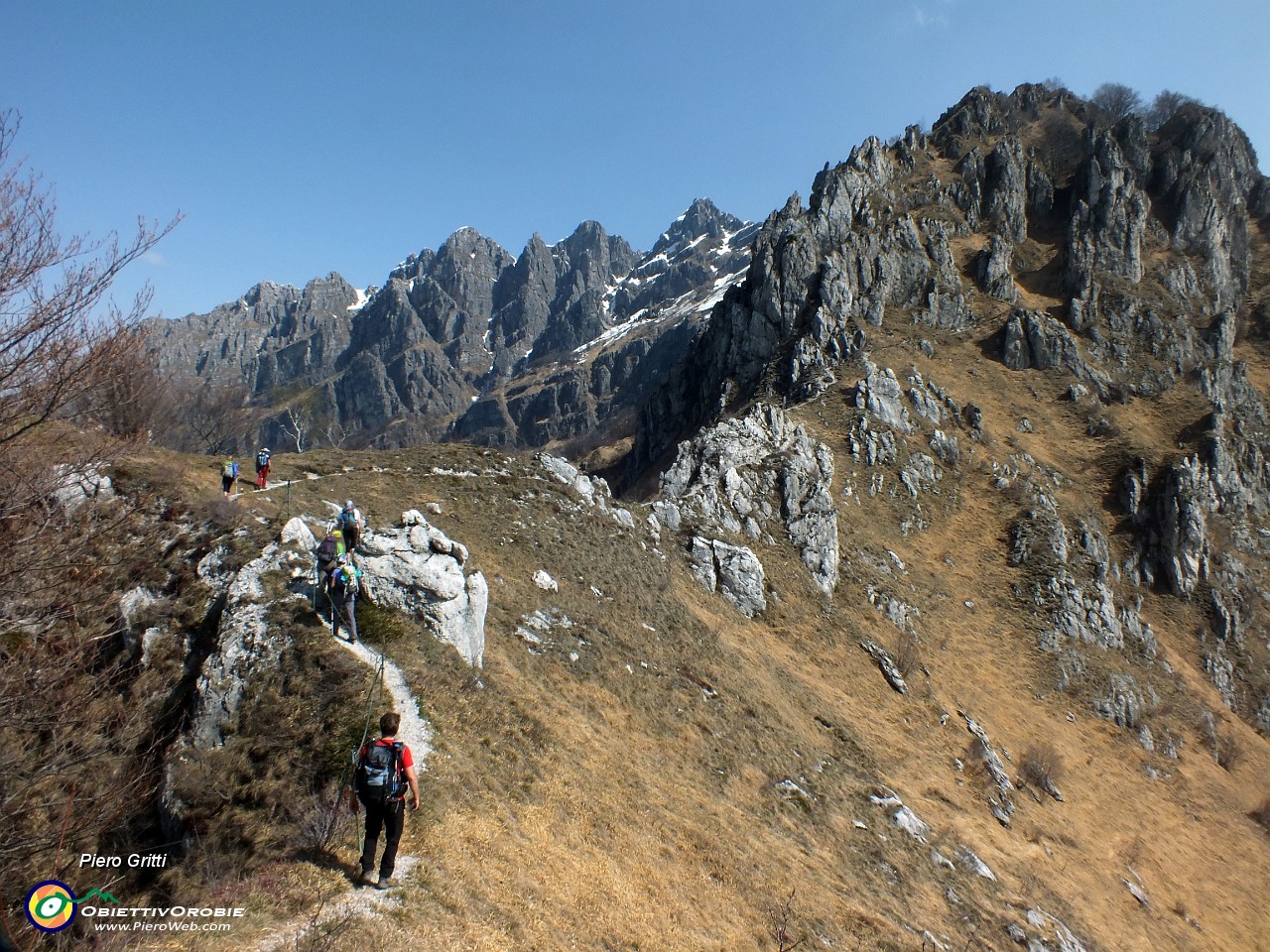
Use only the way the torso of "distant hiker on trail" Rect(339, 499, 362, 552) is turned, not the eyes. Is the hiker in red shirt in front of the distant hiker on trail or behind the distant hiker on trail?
behind

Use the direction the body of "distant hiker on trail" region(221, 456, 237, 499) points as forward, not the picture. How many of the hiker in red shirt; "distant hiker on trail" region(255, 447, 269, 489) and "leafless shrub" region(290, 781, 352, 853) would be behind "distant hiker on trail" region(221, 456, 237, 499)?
2

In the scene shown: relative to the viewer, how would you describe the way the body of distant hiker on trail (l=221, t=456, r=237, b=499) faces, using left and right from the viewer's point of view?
facing away from the viewer

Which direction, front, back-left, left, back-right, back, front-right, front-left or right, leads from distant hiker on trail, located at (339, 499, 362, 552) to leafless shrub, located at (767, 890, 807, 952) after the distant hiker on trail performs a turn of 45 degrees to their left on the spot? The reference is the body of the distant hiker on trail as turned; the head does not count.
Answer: back

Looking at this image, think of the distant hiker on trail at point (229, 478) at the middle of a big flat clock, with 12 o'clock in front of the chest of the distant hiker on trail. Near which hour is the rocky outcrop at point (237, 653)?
The rocky outcrop is roughly at 6 o'clock from the distant hiker on trail.

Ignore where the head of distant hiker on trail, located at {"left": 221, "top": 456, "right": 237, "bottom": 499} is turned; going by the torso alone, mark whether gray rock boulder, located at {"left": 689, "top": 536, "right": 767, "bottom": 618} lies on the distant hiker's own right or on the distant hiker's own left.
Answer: on the distant hiker's own right

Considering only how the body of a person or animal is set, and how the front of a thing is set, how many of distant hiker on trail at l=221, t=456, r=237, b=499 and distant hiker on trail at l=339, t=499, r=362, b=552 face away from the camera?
2

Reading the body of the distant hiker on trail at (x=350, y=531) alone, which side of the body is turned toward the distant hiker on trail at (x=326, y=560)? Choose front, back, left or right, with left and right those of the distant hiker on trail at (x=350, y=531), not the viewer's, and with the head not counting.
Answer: back

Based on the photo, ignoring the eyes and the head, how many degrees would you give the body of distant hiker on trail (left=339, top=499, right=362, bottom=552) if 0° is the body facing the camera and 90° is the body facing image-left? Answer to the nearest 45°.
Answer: approximately 180°
